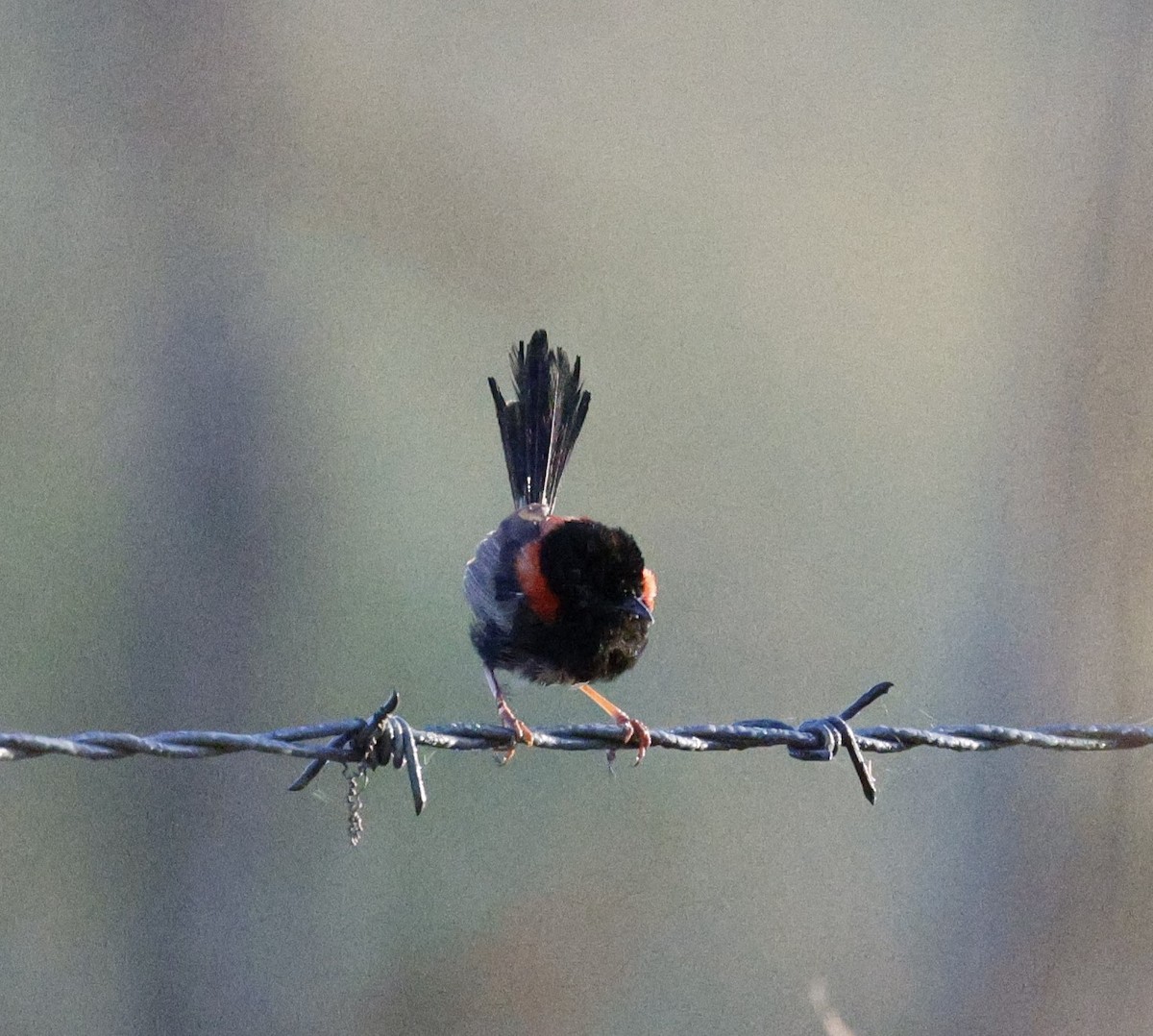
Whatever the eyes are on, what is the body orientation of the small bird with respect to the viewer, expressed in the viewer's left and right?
facing the viewer and to the right of the viewer
